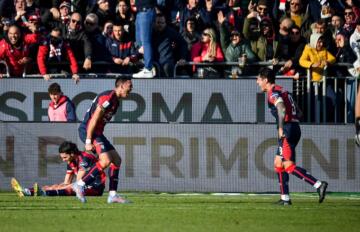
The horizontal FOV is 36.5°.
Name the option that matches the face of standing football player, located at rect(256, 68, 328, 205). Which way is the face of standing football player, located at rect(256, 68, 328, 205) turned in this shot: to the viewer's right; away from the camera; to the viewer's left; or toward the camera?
to the viewer's left

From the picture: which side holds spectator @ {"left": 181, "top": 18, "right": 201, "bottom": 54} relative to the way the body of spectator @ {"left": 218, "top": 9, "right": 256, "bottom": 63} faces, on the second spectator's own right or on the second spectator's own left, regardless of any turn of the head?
on the second spectator's own right

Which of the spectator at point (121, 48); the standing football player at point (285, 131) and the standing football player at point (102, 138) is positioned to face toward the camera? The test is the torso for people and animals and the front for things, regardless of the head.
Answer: the spectator

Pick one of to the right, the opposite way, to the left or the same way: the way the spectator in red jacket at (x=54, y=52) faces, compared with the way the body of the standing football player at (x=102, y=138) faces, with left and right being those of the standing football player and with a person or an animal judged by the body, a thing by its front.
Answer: to the right

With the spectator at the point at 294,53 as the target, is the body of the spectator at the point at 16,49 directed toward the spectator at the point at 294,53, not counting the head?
no

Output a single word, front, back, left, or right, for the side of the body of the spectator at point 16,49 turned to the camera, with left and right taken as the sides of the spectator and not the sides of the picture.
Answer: front

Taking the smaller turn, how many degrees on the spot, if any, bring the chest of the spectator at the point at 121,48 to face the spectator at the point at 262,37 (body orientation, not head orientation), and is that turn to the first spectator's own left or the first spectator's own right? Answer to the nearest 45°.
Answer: approximately 90° to the first spectator's own left

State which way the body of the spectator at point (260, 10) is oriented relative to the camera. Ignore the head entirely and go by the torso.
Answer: toward the camera

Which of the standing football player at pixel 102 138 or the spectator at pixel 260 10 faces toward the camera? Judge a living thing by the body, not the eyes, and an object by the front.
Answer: the spectator

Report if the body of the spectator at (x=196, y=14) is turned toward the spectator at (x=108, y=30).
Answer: no

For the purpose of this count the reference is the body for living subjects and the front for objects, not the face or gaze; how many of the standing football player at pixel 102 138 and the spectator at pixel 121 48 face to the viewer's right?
1

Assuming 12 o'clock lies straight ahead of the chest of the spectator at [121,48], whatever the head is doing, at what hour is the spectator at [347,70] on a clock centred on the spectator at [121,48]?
the spectator at [347,70] is roughly at 9 o'clock from the spectator at [121,48].

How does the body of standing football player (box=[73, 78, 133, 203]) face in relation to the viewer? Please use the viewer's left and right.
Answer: facing to the right of the viewer
